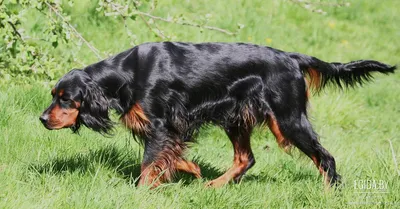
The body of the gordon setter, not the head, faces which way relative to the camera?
to the viewer's left
